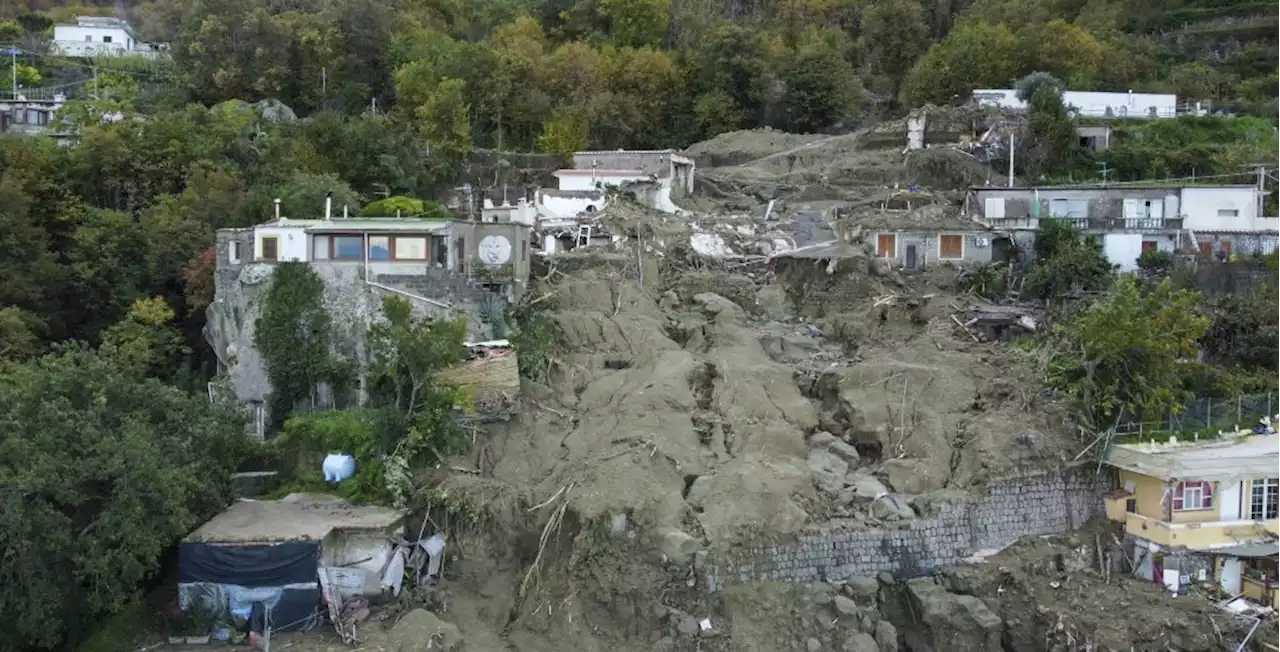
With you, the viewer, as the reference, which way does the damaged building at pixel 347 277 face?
facing the viewer

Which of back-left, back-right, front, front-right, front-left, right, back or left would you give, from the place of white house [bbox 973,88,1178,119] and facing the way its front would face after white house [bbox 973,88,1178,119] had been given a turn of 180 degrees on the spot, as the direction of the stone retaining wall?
back

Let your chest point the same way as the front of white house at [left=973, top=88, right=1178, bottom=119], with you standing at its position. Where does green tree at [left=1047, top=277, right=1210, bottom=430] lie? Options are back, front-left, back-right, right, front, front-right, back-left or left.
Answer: front

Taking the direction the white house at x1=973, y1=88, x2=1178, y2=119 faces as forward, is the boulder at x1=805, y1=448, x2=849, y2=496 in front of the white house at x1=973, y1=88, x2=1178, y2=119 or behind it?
in front

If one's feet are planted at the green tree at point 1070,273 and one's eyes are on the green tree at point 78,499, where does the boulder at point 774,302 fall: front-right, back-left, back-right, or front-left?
front-right

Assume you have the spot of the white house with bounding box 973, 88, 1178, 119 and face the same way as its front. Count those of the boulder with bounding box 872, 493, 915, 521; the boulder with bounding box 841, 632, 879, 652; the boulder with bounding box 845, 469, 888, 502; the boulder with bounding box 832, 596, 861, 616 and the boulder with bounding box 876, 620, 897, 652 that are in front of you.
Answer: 5

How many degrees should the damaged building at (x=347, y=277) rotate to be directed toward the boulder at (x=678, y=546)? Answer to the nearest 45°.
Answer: approximately 45° to its left

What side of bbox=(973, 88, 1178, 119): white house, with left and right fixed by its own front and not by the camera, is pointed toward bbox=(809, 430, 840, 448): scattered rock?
front

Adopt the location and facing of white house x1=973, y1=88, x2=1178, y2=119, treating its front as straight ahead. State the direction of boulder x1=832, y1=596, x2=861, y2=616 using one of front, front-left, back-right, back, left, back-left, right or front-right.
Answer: front

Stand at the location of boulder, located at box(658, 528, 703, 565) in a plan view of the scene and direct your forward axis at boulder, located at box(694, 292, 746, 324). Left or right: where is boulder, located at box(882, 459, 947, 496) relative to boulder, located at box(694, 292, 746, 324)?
right

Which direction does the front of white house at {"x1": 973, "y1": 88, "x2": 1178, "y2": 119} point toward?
toward the camera

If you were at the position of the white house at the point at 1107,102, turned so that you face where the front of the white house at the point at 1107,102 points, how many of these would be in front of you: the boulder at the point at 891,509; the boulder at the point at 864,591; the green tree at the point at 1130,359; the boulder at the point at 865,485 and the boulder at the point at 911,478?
5

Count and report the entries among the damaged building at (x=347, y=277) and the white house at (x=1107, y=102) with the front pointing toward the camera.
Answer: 2

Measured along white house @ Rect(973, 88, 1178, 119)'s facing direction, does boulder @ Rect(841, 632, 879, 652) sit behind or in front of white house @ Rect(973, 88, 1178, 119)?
in front

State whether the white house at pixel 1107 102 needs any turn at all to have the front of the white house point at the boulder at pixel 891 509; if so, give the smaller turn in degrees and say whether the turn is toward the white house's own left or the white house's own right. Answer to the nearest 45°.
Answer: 0° — it already faces it

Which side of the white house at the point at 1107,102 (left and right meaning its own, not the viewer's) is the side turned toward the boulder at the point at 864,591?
front

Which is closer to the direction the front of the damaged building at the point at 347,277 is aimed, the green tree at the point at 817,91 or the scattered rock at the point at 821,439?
the scattered rock
